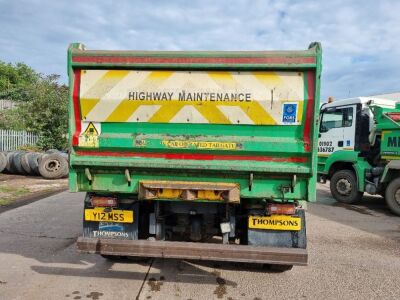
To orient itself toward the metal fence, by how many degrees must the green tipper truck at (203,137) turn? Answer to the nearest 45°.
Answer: approximately 45° to its left

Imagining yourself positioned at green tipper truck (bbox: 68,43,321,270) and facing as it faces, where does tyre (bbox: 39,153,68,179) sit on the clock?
The tyre is roughly at 11 o'clock from the green tipper truck.

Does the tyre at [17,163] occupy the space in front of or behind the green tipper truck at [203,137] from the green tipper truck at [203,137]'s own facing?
in front

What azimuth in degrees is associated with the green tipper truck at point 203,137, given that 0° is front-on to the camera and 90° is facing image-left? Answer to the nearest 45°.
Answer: approximately 180°

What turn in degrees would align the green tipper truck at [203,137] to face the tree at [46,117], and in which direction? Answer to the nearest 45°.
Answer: approximately 45° to its left

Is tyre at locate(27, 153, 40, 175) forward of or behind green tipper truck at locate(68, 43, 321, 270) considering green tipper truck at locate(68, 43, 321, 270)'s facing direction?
forward

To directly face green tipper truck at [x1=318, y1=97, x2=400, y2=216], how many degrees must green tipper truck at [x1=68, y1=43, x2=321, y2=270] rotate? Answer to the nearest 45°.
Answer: approximately 45° to its right
